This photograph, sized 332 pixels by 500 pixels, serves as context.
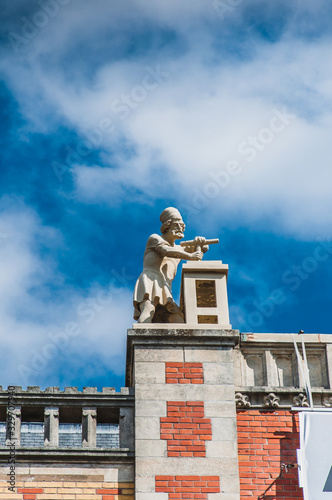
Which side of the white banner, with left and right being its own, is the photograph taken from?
front

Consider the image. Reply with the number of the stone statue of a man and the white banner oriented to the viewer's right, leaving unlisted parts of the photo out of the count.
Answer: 1

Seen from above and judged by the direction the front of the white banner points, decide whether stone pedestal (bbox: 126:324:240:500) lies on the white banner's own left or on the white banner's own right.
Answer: on the white banner's own right

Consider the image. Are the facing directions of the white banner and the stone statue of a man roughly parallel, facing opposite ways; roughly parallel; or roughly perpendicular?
roughly perpendicular

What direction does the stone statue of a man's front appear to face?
to the viewer's right

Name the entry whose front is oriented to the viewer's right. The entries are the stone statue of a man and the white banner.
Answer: the stone statue of a man
